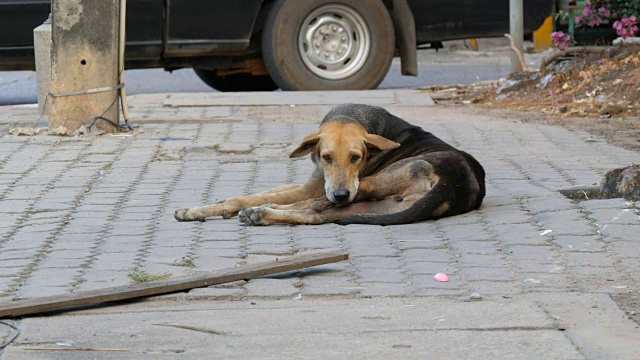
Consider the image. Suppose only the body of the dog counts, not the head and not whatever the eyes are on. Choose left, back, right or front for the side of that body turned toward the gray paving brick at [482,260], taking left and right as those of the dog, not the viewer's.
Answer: left

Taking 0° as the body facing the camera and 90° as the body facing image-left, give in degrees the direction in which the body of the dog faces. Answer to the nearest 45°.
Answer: approximately 90°

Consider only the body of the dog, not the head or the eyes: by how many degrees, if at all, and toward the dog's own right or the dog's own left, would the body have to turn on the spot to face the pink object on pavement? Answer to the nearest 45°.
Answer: approximately 90° to the dog's own left

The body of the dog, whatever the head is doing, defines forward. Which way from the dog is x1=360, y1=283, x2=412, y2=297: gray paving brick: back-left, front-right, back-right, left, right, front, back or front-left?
left

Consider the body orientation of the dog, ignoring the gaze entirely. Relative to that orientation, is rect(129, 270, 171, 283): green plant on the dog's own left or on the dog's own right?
on the dog's own left

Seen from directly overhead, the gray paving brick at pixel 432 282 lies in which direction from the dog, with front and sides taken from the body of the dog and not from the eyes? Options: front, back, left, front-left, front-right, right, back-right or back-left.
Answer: left

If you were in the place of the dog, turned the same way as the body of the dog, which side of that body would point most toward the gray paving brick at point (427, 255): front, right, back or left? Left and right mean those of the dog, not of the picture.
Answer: left
